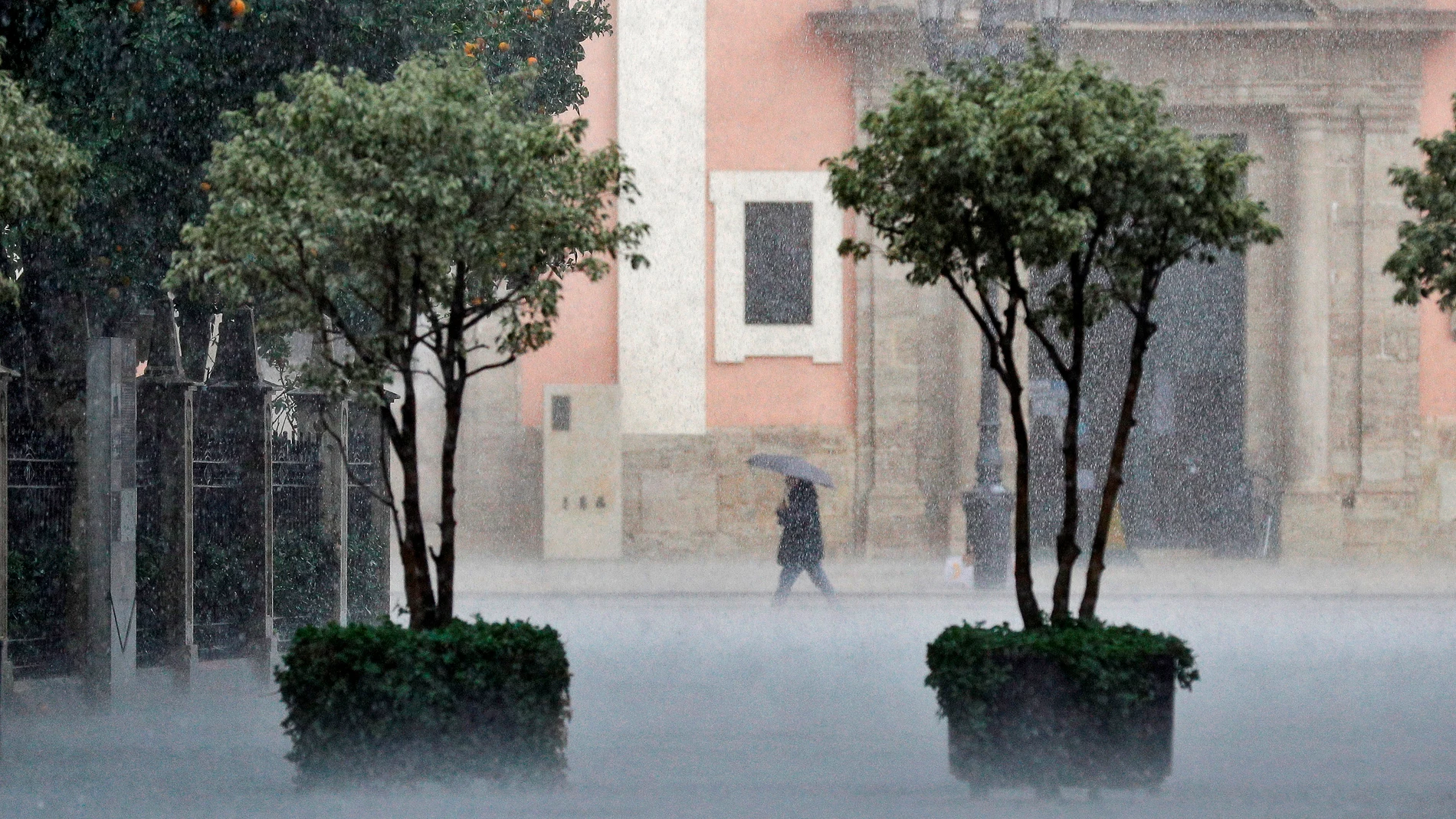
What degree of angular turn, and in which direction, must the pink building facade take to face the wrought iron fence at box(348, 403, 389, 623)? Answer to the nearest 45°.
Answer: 0° — it already faces it

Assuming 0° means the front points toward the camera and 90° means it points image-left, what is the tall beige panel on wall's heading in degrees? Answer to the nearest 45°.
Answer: approximately 0°

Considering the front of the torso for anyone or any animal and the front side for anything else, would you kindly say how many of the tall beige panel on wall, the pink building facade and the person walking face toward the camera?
2

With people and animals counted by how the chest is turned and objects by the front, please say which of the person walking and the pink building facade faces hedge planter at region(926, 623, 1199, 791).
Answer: the pink building facade

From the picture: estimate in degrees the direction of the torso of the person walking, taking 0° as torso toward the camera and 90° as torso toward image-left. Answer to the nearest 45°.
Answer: approximately 90°

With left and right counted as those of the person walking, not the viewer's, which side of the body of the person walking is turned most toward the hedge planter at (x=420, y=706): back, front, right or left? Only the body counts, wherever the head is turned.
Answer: left

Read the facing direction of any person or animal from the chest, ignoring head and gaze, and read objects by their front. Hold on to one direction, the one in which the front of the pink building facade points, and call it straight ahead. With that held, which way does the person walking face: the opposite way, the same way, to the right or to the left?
to the right

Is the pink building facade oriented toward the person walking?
yes

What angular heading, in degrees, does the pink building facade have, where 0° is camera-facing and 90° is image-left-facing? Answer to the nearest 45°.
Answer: approximately 0°

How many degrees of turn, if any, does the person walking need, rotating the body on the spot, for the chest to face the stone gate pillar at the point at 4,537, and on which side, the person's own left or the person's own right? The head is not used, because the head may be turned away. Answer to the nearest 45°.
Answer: approximately 45° to the person's own left
